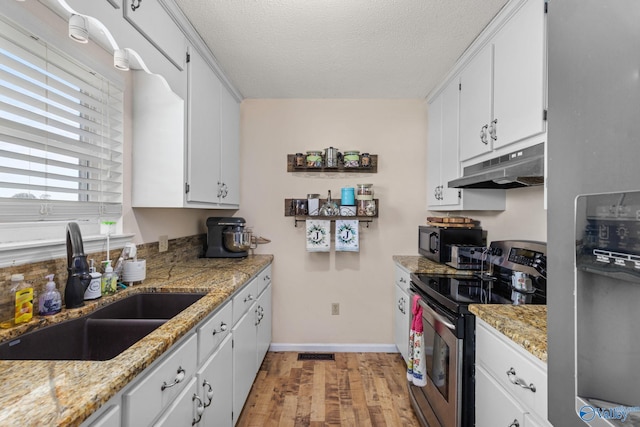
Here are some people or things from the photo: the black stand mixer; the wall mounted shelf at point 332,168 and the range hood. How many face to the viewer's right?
1

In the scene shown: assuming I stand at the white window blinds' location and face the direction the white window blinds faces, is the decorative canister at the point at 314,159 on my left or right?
on my left

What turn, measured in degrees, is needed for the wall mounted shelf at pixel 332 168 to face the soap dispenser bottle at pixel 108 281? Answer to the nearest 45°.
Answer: approximately 45° to its right

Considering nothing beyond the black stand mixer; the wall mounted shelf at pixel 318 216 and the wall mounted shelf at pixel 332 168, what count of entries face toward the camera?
2

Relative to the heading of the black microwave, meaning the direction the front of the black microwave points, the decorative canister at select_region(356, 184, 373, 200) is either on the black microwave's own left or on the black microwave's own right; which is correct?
on the black microwave's own right

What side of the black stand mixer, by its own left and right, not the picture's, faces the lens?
right

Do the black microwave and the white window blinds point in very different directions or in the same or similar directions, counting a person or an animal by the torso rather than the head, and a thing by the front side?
very different directions

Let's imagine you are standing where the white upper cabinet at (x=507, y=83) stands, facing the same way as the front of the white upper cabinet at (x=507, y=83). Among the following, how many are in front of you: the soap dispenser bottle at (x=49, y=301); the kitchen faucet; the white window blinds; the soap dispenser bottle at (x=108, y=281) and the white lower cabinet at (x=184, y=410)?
5

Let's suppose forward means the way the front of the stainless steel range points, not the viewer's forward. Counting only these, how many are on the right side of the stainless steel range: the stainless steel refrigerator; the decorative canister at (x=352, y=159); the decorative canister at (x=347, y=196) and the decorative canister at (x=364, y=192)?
3

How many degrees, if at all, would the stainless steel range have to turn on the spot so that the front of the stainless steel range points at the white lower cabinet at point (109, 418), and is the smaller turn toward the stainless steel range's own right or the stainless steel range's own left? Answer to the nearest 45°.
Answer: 0° — it already faces it

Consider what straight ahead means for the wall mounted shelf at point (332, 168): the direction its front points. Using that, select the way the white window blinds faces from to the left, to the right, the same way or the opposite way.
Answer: to the left

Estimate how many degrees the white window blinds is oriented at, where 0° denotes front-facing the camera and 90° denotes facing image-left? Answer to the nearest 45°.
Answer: approximately 315°

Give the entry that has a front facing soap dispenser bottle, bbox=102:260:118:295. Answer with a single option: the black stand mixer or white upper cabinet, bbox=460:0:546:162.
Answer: the white upper cabinet

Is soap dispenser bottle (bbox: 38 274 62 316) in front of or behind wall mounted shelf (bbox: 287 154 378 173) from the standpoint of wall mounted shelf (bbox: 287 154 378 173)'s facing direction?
in front

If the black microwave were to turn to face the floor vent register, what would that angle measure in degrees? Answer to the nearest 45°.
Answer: approximately 45° to its right

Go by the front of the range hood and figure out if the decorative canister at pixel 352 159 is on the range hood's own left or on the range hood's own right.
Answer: on the range hood's own right

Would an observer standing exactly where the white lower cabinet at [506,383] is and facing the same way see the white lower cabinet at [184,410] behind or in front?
in front
